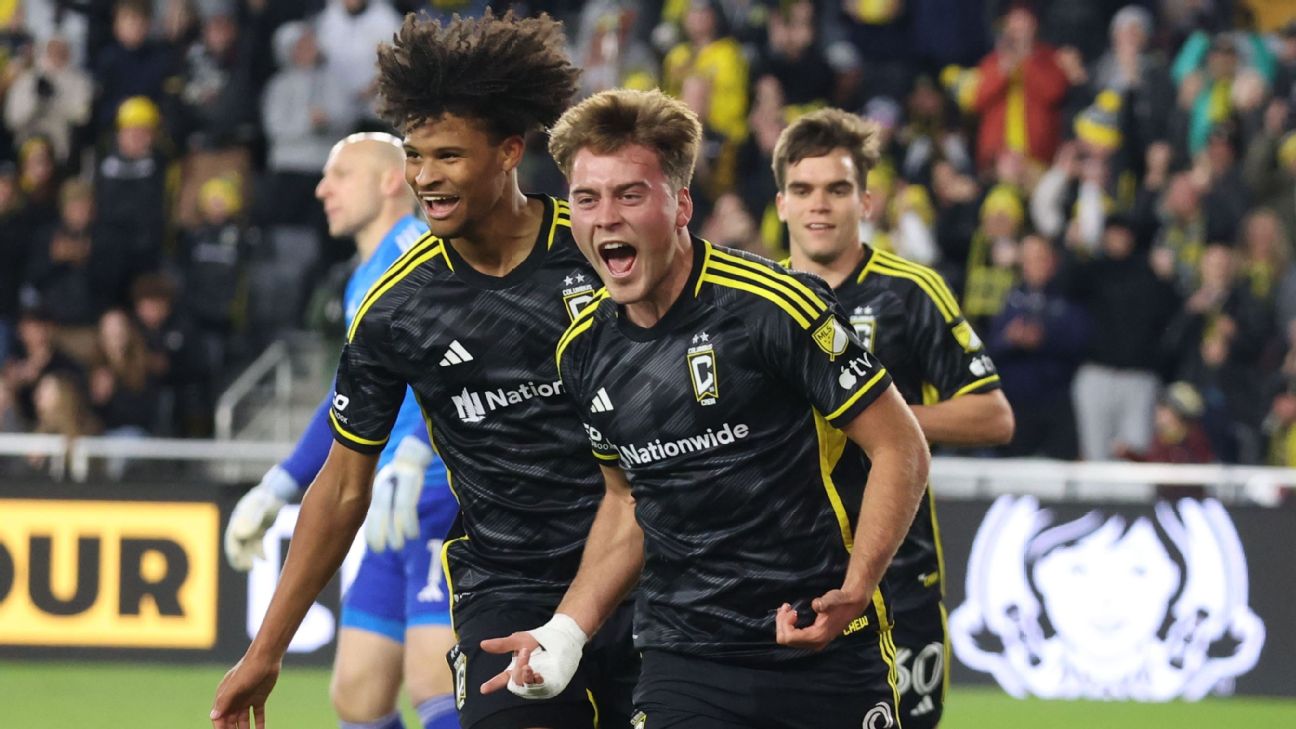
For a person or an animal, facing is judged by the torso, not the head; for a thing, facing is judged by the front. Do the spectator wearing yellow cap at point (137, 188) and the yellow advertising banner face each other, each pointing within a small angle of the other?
no

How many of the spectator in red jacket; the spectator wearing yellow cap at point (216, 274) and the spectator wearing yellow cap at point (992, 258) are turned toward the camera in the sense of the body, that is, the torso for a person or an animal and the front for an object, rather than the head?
3

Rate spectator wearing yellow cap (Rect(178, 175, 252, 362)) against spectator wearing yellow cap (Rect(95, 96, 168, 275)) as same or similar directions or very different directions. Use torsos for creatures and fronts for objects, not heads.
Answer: same or similar directions

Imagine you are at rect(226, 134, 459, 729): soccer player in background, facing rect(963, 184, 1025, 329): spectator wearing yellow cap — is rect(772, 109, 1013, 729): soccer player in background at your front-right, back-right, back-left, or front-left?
front-right

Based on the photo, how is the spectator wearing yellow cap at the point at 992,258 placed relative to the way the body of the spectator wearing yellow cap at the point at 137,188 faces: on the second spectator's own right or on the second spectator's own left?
on the second spectator's own left

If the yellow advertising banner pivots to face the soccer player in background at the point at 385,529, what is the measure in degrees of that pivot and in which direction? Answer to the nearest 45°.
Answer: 0° — it already faces them

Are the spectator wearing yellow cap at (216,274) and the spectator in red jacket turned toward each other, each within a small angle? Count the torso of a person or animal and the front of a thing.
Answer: no

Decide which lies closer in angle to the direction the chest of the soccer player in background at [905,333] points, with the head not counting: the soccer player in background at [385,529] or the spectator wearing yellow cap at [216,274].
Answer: the soccer player in background

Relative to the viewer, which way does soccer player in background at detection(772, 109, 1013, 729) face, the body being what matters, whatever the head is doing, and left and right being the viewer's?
facing the viewer and to the left of the viewer

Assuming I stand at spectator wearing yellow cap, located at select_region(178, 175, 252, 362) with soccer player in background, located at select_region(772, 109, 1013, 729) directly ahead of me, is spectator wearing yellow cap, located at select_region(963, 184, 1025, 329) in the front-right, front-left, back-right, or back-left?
front-left

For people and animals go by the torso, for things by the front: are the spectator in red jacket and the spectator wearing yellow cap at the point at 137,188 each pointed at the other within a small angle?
no

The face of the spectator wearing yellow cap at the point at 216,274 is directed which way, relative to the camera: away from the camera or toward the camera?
toward the camera

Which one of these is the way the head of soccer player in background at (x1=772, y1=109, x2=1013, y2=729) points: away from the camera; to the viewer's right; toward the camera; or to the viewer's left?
toward the camera

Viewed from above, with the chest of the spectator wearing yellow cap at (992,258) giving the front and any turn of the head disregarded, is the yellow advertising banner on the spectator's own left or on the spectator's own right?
on the spectator's own right

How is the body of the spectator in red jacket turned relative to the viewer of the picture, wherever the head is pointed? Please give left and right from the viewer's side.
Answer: facing the viewer

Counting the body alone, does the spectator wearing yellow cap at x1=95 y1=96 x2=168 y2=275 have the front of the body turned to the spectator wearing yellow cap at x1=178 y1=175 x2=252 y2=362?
no

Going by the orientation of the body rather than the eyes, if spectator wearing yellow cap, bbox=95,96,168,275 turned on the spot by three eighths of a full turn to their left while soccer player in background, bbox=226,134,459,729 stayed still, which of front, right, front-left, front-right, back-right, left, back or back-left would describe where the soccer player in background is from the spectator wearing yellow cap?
back-right
